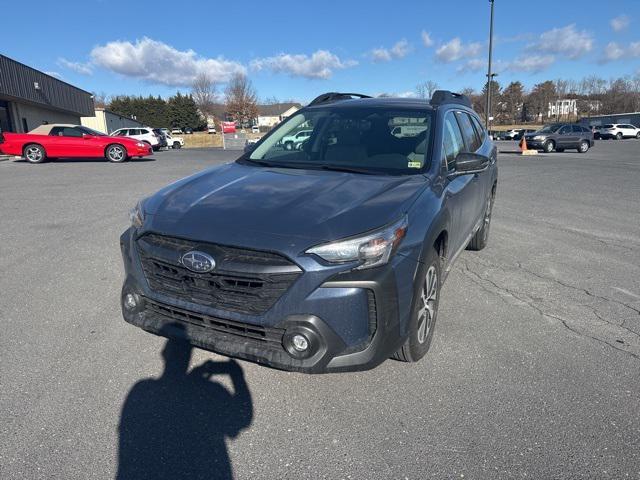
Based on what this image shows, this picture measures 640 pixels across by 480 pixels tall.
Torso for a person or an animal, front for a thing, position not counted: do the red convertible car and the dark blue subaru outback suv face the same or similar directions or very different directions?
very different directions

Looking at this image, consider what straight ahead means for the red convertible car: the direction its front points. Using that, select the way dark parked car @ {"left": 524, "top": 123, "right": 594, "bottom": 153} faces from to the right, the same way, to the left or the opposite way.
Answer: the opposite way

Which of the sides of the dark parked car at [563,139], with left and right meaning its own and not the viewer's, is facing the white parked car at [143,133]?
front

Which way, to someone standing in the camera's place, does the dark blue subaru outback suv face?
facing the viewer and to the left of the viewer

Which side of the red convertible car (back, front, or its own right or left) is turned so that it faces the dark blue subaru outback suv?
right

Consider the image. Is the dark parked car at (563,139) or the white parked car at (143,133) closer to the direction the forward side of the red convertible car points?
the dark parked car

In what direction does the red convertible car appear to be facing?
to the viewer's right

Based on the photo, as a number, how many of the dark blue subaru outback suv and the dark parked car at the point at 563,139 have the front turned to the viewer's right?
0

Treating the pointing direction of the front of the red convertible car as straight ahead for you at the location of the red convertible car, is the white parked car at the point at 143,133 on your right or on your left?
on your left

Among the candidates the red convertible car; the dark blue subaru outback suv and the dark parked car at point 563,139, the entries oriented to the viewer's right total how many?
1

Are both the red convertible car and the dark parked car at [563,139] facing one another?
yes

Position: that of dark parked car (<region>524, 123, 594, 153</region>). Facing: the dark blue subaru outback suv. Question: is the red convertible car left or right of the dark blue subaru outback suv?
right

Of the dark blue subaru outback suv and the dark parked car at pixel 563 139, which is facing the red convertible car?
the dark parked car

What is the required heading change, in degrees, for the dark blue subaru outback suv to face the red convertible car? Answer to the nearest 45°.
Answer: approximately 90° to its right

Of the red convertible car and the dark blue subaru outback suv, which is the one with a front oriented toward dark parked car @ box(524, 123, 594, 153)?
the red convertible car

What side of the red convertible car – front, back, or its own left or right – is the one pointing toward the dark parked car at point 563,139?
front
